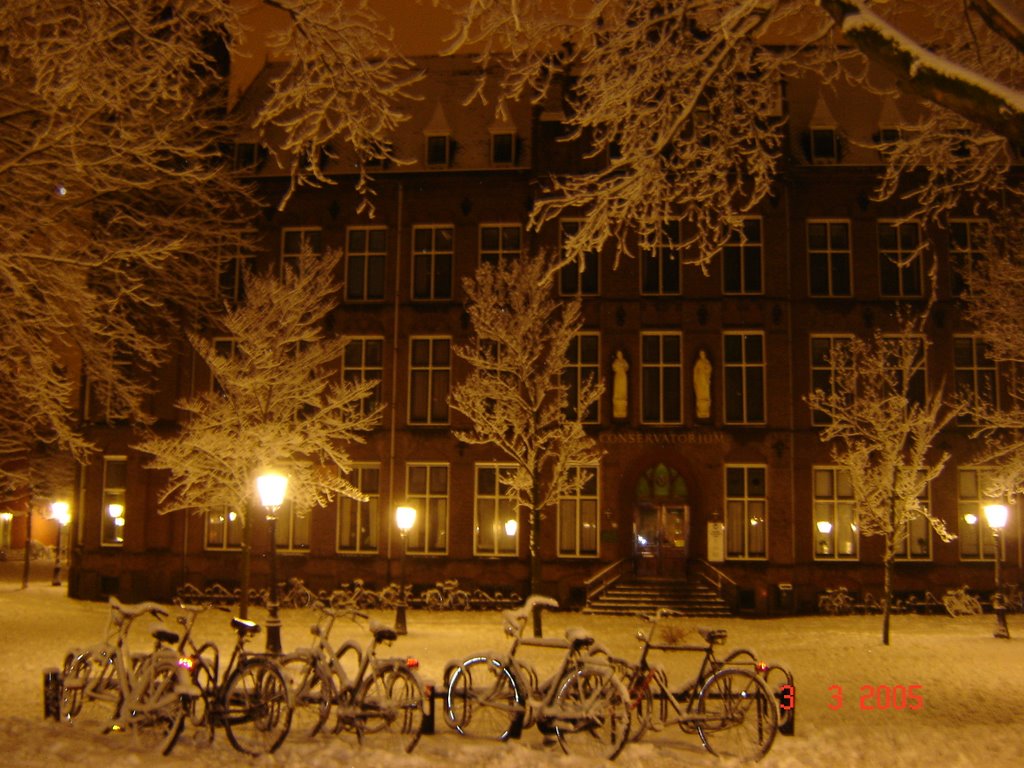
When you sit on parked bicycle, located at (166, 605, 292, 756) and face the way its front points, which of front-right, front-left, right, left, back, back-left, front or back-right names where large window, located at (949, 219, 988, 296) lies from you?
right

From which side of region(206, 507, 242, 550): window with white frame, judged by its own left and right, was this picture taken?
front

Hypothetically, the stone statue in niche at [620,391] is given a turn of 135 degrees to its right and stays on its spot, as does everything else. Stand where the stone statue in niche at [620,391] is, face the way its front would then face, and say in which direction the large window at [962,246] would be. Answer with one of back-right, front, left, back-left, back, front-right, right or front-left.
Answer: back-right

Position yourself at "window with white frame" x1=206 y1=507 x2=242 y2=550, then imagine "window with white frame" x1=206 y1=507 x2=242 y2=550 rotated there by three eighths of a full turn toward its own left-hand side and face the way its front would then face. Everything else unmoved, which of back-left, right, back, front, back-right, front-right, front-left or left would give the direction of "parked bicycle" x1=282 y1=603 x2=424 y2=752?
back-right

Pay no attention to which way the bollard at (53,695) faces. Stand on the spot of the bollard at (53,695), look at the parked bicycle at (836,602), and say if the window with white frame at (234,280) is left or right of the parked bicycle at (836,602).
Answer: left

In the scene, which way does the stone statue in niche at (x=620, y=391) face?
toward the camera

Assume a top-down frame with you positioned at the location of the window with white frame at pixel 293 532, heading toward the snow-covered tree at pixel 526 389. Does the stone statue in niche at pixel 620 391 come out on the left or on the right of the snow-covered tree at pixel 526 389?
left

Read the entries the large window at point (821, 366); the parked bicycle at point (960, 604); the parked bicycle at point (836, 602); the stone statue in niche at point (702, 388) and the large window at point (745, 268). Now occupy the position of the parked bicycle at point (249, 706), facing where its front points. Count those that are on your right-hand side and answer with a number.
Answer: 5

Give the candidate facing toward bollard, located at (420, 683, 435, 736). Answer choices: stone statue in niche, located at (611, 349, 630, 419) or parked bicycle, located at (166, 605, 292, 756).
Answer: the stone statue in niche

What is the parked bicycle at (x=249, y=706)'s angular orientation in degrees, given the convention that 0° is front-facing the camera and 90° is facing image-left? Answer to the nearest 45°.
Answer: approximately 135°

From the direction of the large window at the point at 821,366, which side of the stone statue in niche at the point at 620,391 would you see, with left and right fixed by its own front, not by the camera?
left

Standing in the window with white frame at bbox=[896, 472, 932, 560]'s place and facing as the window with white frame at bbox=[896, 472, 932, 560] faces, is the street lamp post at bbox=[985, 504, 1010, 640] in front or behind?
in front

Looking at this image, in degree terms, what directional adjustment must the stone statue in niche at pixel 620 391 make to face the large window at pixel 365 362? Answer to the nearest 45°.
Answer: approximately 90° to its right

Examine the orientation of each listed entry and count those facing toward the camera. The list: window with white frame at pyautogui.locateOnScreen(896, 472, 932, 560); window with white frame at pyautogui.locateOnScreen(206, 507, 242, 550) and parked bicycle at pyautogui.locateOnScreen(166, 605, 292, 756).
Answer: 2

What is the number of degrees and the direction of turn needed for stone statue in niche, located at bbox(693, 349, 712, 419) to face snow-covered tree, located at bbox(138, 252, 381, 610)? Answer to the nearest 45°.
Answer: approximately 45° to its right
